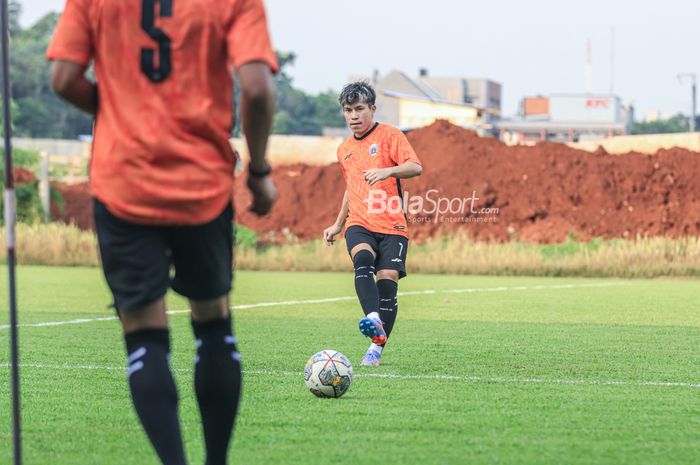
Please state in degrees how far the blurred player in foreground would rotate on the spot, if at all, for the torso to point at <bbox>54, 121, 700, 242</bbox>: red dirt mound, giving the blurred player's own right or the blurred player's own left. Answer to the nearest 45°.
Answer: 0° — they already face it

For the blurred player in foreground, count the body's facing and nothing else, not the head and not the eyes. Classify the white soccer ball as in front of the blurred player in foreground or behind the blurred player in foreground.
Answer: in front

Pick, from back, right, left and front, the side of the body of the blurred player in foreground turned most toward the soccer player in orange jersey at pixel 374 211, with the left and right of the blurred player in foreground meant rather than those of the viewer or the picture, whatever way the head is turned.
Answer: front

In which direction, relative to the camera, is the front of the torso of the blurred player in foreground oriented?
away from the camera
